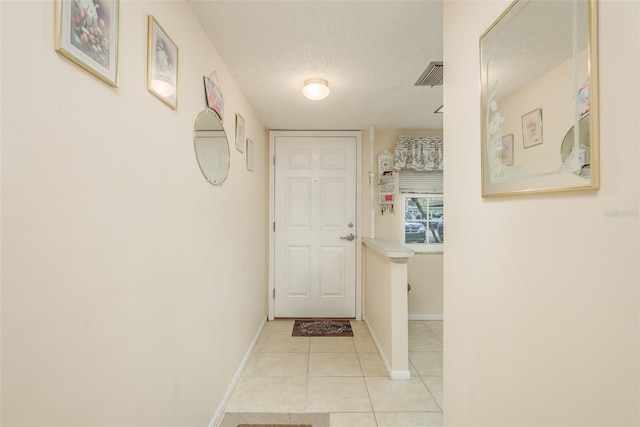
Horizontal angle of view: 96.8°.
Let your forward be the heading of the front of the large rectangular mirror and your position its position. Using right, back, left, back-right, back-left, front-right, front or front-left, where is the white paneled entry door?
right

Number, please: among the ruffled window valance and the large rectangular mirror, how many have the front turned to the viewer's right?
0

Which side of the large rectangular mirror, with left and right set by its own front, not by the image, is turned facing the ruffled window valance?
right

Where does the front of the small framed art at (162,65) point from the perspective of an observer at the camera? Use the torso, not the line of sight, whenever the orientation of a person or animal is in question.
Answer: facing the viewer and to the right of the viewer

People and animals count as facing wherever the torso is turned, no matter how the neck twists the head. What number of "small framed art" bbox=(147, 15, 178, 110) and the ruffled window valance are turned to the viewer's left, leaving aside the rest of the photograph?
0

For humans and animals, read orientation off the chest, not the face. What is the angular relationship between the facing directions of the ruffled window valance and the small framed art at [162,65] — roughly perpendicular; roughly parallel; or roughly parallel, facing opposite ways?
roughly perpendicular

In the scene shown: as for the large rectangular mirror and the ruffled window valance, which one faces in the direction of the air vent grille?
the ruffled window valance

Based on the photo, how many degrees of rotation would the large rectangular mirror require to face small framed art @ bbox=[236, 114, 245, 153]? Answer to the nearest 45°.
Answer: approximately 45° to its right

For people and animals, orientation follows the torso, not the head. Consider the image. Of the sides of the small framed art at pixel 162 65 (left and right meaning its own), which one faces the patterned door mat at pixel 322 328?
left

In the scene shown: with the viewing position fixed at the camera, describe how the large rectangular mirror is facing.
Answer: facing the viewer and to the left of the viewer

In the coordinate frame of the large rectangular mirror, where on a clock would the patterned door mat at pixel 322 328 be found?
The patterned door mat is roughly at 3 o'clock from the large rectangular mirror.

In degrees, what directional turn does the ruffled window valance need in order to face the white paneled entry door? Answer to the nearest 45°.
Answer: approximately 90° to its right

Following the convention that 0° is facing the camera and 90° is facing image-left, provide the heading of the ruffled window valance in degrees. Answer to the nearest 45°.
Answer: approximately 0°
